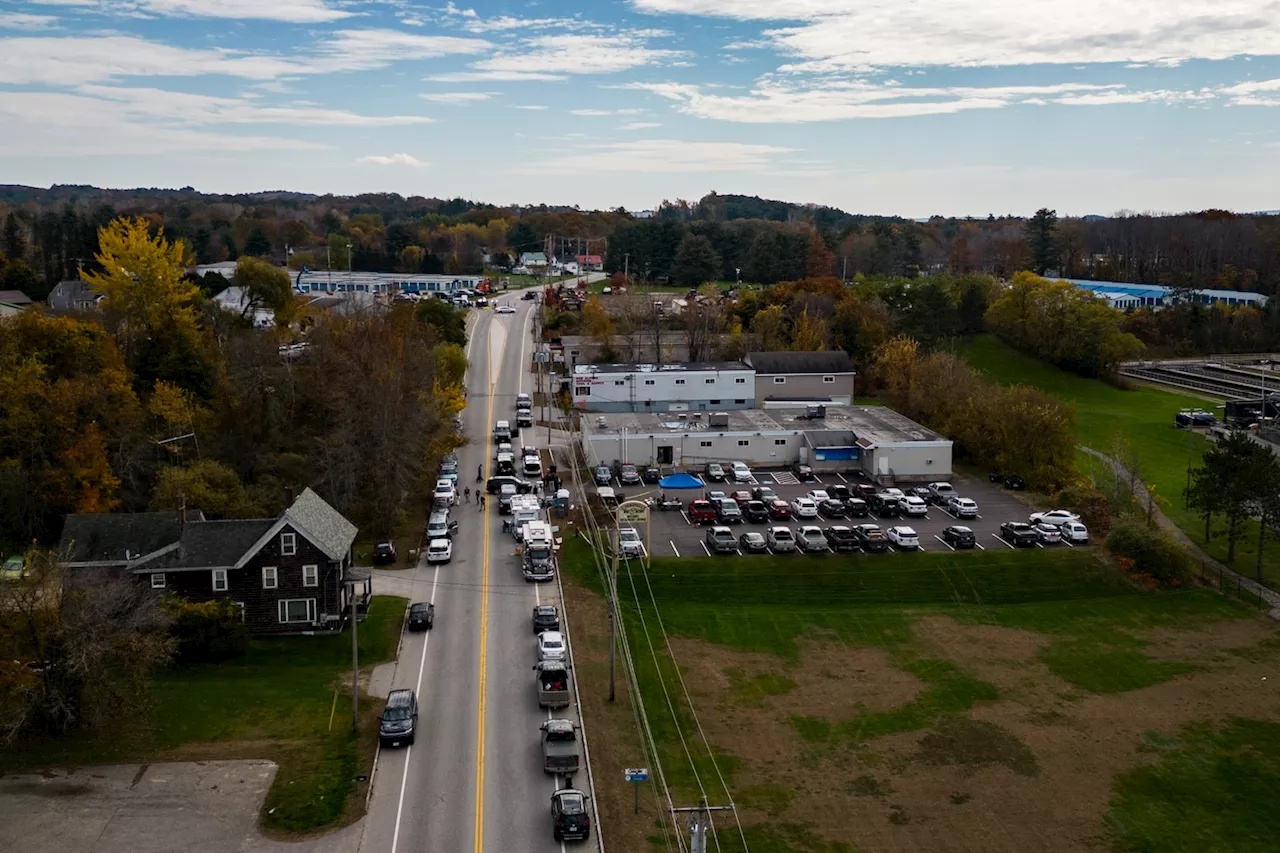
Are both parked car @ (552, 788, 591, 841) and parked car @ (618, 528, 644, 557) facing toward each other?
yes

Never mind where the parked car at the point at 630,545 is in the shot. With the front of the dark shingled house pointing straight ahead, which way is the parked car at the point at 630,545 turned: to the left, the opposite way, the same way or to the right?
to the right

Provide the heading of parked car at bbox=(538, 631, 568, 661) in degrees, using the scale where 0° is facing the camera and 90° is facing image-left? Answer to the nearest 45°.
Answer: approximately 180°

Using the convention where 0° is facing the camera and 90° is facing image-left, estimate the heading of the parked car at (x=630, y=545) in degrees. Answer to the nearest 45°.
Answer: approximately 0°

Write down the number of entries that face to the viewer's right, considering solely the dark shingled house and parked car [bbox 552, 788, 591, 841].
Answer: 1

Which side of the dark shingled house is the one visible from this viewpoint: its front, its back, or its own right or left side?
right

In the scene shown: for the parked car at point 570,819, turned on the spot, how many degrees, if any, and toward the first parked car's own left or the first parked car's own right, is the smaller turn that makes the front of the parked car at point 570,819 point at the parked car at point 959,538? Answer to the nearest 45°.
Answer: approximately 45° to the first parked car's own right

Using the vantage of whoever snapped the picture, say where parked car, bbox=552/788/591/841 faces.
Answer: facing away from the viewer

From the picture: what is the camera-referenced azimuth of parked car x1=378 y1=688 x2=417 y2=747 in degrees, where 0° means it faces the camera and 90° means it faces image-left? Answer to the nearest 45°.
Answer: approximately 0°
